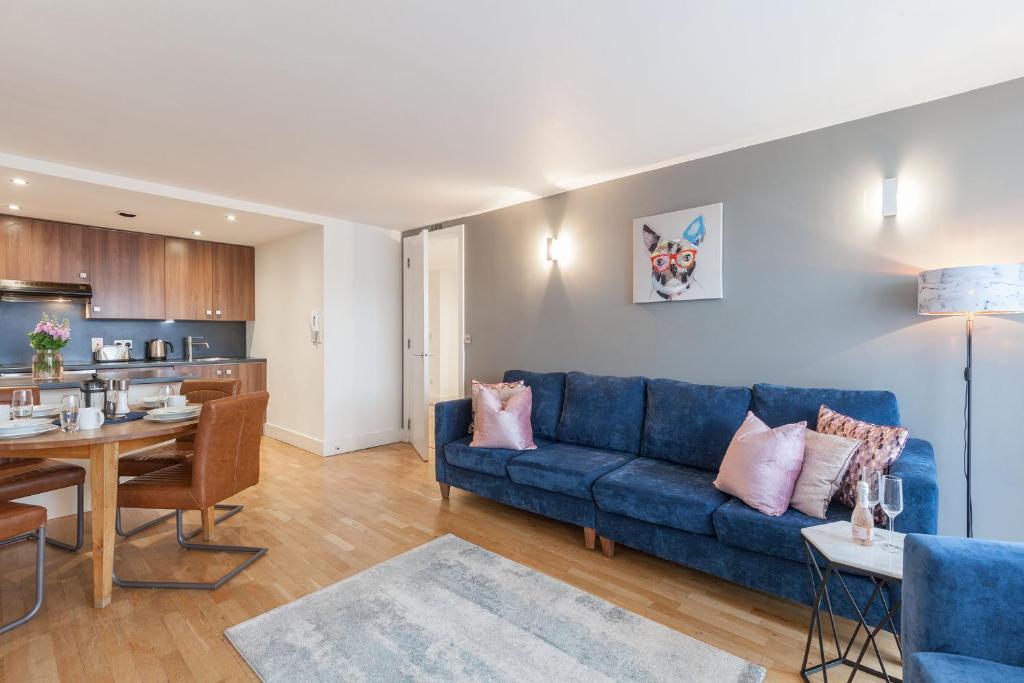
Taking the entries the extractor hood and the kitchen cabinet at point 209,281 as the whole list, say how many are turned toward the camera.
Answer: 2

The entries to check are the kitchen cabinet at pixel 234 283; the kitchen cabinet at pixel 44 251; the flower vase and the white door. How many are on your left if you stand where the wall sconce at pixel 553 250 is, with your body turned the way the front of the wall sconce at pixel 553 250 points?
0

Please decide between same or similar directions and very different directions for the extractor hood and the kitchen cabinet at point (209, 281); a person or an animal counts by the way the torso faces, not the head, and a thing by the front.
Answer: same or similar directions

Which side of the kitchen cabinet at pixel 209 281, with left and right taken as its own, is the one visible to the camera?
front

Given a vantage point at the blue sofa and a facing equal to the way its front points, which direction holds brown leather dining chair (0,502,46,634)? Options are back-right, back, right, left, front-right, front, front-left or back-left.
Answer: front

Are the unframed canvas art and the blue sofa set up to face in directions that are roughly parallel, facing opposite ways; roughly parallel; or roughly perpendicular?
roughly parallel

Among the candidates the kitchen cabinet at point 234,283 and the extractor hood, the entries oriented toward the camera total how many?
2

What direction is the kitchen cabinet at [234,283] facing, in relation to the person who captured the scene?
facing the viewer

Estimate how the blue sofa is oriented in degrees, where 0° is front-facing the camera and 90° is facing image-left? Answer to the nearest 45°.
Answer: approximately 45°

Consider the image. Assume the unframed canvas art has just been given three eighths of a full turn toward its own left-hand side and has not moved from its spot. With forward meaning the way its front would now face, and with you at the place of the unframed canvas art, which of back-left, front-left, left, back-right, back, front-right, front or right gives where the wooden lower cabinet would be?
back

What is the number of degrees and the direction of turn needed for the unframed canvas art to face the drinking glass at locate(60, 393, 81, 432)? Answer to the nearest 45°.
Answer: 0° — it already faces it

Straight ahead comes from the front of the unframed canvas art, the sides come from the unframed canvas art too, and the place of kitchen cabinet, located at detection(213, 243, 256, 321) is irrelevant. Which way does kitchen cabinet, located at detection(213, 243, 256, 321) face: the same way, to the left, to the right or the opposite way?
to the left

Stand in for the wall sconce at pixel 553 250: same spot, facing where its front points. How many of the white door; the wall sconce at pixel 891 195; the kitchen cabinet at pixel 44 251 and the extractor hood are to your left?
1

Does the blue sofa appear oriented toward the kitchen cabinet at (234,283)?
no

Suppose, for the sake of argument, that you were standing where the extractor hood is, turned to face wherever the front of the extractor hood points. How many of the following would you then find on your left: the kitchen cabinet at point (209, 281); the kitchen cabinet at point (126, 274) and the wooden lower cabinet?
3

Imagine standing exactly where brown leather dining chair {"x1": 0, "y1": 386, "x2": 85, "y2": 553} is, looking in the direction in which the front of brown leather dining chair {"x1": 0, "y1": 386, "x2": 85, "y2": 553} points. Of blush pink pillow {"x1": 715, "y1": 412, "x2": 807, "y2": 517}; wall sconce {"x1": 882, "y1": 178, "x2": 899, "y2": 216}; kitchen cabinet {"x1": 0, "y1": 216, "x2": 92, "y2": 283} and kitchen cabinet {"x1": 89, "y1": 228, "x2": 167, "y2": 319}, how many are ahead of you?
2

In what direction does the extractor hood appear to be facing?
toward the camera

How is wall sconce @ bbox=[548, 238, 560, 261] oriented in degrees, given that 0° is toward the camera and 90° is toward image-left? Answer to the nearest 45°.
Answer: approximately 45°

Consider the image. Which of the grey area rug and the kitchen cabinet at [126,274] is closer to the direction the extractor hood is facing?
the grey area rug
